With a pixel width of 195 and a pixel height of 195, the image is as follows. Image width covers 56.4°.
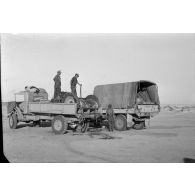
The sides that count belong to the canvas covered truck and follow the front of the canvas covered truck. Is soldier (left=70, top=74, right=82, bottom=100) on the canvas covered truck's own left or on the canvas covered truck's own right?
on the canvas covered truck's own left

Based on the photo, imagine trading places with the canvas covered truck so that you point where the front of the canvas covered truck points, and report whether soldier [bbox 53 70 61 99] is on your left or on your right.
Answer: on your left
